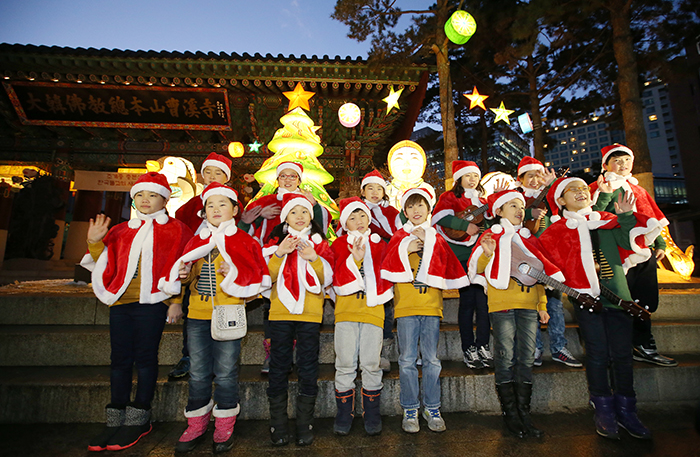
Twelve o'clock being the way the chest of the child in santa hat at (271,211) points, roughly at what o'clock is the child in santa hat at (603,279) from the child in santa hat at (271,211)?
the child in santa hat at (603,279) is roughly at 10 o'clock from the child in santa hat at (271,211).

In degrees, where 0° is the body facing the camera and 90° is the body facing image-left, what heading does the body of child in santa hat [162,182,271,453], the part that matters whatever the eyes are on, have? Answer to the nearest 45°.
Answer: approximately 0°

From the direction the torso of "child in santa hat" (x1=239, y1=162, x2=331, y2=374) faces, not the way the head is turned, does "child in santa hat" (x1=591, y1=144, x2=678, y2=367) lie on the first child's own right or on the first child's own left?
on the first child's own left

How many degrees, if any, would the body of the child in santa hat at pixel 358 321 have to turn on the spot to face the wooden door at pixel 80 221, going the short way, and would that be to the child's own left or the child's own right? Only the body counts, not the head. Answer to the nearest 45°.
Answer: approximately 135° to the child's own right

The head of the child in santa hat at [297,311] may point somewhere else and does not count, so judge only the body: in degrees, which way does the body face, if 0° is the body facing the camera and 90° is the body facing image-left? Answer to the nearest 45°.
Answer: approximately 0°

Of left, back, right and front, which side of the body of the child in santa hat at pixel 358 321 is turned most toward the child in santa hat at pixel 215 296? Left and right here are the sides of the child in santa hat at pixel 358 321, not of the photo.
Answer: right

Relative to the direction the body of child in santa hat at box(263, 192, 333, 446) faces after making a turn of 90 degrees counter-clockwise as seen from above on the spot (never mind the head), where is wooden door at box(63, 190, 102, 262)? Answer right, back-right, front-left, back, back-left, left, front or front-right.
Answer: back-left
